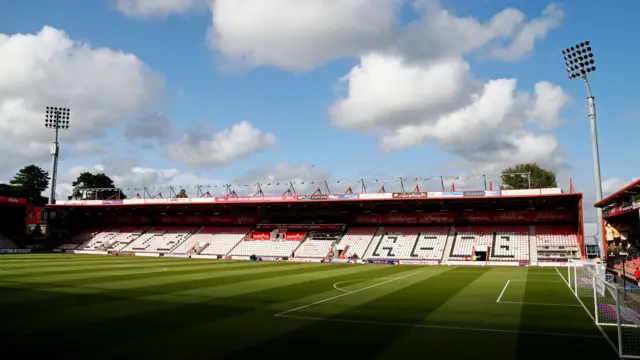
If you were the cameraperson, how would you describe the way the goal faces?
facing to the left of the viewer
